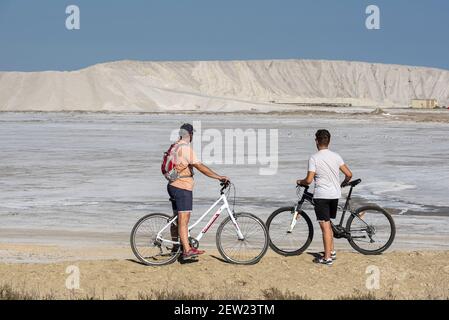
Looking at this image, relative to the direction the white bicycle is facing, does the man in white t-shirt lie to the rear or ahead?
ahead

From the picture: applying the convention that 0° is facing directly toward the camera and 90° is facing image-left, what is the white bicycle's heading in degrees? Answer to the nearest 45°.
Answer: approximately 270°

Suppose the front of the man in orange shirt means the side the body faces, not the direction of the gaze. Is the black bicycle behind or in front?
in front

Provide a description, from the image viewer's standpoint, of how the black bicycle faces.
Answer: facing to the left of the viewer

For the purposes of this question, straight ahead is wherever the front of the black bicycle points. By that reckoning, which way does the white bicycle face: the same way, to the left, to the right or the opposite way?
the opposite way

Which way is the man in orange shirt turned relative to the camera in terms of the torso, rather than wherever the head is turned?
to the viewer's right

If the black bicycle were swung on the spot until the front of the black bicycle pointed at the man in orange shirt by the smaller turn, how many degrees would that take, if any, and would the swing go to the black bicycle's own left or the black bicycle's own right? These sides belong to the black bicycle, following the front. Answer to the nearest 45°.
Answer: approximately 45° to the black bicycle's own left

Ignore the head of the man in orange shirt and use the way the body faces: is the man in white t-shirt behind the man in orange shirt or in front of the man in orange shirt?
in front

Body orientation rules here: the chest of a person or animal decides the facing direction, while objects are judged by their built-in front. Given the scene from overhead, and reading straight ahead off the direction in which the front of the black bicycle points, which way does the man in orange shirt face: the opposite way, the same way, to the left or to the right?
the opposite way
